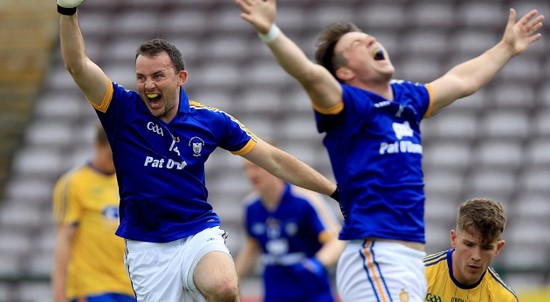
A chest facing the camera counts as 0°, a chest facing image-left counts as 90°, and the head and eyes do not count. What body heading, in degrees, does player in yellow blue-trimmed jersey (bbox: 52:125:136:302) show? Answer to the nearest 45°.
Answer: approximately 315°

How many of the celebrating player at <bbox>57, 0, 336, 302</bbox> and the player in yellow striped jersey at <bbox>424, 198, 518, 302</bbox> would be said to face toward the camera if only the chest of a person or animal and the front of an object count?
2

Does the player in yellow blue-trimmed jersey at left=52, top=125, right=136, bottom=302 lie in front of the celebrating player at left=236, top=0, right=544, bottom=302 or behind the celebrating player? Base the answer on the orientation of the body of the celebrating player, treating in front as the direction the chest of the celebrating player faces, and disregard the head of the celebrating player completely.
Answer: behind

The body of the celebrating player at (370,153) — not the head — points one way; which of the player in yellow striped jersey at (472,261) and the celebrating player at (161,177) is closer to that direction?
the player in yellow striped jersey

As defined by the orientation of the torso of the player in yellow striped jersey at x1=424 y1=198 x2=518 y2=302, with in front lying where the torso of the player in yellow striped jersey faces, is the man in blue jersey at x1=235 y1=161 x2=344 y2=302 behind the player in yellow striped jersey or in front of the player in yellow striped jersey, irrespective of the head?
behind
